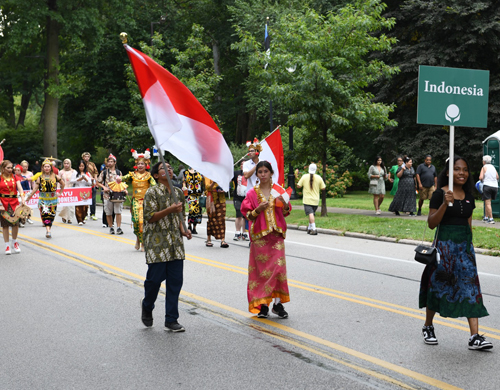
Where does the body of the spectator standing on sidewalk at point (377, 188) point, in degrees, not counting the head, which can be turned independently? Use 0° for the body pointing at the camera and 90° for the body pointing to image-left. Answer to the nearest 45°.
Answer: approximately 0°

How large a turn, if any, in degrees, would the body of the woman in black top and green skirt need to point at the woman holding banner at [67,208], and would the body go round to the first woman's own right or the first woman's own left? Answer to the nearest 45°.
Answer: approximately 180°

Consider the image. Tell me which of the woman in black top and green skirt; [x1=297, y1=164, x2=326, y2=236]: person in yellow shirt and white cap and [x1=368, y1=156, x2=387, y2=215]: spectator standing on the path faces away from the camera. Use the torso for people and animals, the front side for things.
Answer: [x1=297, y1=164, x2=326, y2=236]: person in yellow shirt and white cap

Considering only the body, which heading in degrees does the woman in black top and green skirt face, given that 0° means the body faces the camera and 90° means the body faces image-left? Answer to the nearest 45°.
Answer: approximately 315°

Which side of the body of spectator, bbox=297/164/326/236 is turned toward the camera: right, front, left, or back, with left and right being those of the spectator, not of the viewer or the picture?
back

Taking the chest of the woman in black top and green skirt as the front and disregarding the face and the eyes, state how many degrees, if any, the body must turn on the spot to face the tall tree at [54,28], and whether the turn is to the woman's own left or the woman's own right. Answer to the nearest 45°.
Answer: approximately 180°

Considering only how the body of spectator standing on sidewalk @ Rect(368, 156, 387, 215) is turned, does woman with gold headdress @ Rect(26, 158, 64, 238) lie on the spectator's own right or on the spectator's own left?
on the spectator's own right

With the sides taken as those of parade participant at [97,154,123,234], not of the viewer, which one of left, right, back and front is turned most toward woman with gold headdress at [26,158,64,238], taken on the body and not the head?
right

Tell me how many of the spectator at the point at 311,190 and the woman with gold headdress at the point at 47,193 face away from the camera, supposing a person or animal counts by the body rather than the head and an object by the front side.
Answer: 1

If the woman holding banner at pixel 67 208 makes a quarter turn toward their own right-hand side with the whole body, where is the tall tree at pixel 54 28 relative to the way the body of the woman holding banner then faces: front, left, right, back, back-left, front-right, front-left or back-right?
right

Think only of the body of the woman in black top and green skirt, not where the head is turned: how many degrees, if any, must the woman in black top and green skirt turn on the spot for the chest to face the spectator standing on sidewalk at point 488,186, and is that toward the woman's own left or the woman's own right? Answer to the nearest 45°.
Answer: approximately 135° to the woman's own left

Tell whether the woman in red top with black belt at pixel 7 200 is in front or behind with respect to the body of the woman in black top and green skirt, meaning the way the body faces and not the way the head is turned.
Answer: behind
